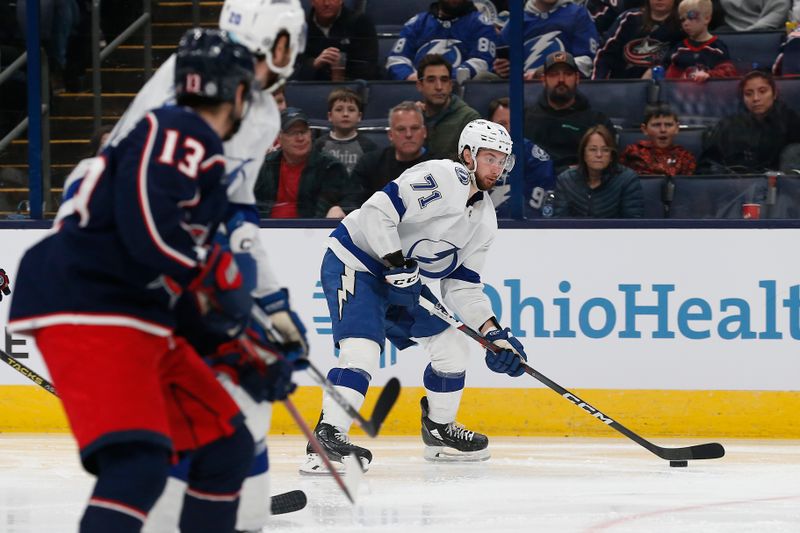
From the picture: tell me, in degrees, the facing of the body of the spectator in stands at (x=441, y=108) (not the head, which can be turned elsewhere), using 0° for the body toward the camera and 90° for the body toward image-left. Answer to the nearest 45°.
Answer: approximately 0°

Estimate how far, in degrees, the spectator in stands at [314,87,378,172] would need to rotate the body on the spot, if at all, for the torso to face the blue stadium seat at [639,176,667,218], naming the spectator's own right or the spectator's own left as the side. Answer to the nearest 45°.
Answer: approximately 90° to the spectator's own left

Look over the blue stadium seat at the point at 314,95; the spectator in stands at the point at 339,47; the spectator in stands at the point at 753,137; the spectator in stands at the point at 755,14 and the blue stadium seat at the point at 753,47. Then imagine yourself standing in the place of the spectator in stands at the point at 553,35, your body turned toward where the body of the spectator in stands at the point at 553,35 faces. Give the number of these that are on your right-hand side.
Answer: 2

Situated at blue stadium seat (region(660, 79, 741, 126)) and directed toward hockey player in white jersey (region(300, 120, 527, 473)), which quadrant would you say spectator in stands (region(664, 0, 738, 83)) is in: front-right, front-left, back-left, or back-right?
back-right
